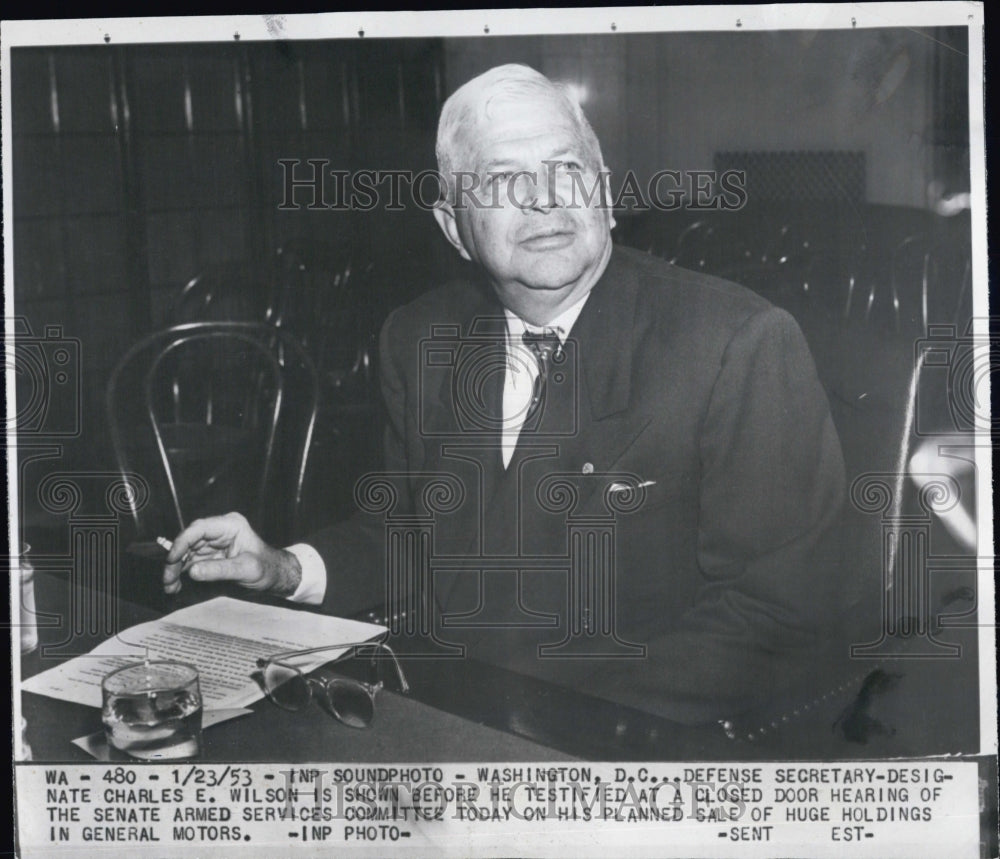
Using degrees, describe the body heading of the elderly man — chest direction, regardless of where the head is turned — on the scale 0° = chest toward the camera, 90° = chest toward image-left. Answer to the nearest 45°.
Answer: approximately 45°

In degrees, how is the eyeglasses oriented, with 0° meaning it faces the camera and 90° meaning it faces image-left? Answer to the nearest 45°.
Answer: approximately 45°
